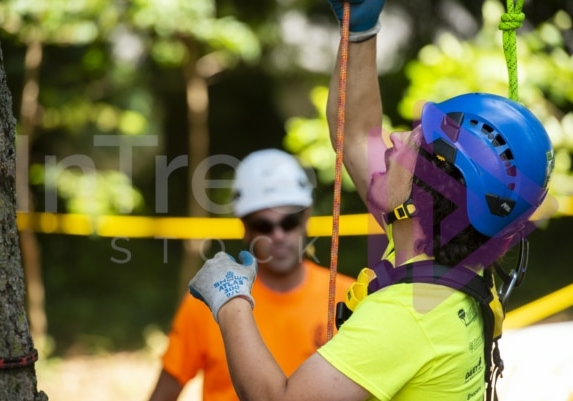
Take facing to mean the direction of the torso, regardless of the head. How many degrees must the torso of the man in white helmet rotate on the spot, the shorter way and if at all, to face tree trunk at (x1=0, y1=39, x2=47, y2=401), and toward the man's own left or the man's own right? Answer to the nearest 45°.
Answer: approximately 45° to the man's own right

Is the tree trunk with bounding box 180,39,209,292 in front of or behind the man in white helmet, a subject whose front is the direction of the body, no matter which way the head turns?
behind

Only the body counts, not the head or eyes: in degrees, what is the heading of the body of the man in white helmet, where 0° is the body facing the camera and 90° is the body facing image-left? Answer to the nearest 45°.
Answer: approximately 0°
